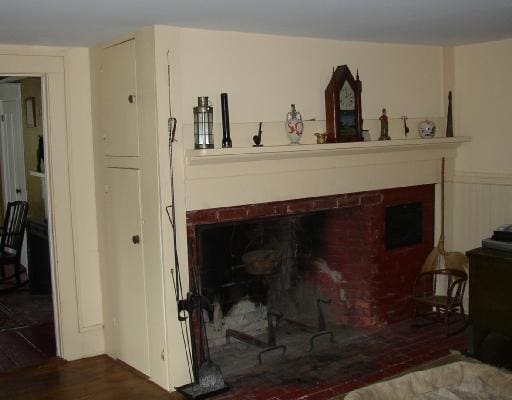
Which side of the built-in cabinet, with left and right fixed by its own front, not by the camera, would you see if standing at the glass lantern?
left

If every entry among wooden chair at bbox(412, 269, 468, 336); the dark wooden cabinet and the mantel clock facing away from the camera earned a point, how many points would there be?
0

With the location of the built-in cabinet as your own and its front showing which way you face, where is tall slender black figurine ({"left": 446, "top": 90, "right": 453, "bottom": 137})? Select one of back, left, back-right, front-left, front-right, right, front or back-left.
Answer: back-left

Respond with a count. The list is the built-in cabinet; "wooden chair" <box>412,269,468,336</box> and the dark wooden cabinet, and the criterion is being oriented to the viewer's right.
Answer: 0

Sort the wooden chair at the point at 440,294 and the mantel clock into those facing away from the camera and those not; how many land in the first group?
0

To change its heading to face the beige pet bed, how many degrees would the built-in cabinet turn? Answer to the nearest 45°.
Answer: approximately 90° to its left

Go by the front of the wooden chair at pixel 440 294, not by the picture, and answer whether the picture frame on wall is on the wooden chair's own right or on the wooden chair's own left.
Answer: on the wooden chair's own right

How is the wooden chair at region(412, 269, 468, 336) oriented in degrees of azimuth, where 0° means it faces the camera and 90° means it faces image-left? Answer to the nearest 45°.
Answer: approximately 45°

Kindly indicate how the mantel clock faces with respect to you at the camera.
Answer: facing the viewer and to the right of the viewer

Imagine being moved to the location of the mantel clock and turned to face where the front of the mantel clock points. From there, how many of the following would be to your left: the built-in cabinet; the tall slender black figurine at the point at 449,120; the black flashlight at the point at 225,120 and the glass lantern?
1

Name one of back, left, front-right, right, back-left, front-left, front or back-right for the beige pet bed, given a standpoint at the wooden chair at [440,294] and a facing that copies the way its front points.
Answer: front-left
